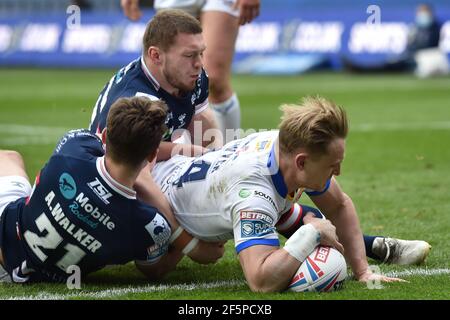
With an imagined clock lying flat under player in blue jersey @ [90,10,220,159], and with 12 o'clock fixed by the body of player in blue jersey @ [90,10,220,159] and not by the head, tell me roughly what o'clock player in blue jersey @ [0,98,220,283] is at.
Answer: player in blue jersey @ [0,98,220,283] is roughly at 2 o'clock from player in blue jersey @ [90,10,220,159].

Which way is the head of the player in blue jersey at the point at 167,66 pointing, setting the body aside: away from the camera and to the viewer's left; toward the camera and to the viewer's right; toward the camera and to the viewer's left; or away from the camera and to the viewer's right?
toward the camera and to the viewer's right

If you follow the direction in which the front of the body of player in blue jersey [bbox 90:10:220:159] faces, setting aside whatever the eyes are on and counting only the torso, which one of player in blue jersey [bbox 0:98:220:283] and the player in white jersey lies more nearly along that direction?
the player in white jersey
